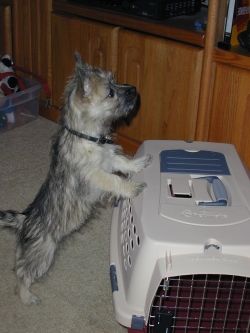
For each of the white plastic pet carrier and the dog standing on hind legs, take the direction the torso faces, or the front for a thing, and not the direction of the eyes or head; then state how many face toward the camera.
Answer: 1

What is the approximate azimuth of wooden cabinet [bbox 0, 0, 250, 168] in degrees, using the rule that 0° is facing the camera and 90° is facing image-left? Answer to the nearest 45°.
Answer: approximately 45°

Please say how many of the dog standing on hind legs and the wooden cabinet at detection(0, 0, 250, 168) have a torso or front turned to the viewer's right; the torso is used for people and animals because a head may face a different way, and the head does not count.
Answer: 1

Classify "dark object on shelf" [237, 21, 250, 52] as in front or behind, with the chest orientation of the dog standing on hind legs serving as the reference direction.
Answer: in front

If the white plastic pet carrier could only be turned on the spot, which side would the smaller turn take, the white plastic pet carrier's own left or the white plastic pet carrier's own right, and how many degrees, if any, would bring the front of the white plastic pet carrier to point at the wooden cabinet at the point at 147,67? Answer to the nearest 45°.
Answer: approximately 180°

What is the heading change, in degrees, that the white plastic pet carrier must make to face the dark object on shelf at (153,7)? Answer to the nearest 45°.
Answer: approximately 180°

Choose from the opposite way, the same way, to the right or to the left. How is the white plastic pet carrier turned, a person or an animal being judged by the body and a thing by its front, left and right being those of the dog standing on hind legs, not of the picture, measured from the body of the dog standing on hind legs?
to the right

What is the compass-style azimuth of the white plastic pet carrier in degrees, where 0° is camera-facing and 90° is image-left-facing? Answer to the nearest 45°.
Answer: approximately 0°

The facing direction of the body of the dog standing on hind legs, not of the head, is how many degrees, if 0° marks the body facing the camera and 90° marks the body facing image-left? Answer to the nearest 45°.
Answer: approximately 270°
